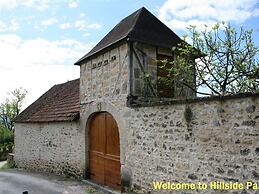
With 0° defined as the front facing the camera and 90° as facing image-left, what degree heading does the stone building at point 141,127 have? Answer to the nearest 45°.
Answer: approximately 45°

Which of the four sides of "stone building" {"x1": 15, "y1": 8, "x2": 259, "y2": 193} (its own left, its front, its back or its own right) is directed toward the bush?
right

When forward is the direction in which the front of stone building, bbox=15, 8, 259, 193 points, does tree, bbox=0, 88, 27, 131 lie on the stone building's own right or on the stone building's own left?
on the stone building's own right
